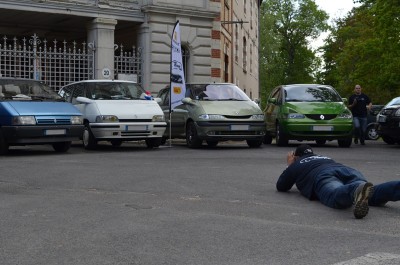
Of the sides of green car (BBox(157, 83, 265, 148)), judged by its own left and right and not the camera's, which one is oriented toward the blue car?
right

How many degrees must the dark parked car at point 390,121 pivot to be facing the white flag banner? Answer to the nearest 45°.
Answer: approximately 45° to its right

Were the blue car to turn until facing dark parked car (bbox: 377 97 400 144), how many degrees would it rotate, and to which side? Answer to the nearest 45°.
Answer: approximately 45° to its left

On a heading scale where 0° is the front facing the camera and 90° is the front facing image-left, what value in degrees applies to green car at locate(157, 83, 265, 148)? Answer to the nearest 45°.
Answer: approximately 315°

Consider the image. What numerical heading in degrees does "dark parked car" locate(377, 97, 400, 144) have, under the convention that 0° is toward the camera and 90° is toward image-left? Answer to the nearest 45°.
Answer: approximately 45°

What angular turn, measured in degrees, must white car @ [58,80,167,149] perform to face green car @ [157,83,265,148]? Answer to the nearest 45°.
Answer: approximately 45° to its left

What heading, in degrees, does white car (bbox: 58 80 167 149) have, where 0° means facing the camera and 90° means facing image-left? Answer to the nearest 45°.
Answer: approximately 315°

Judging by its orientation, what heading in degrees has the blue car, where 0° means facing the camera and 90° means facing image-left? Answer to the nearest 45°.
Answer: approximately 315°
